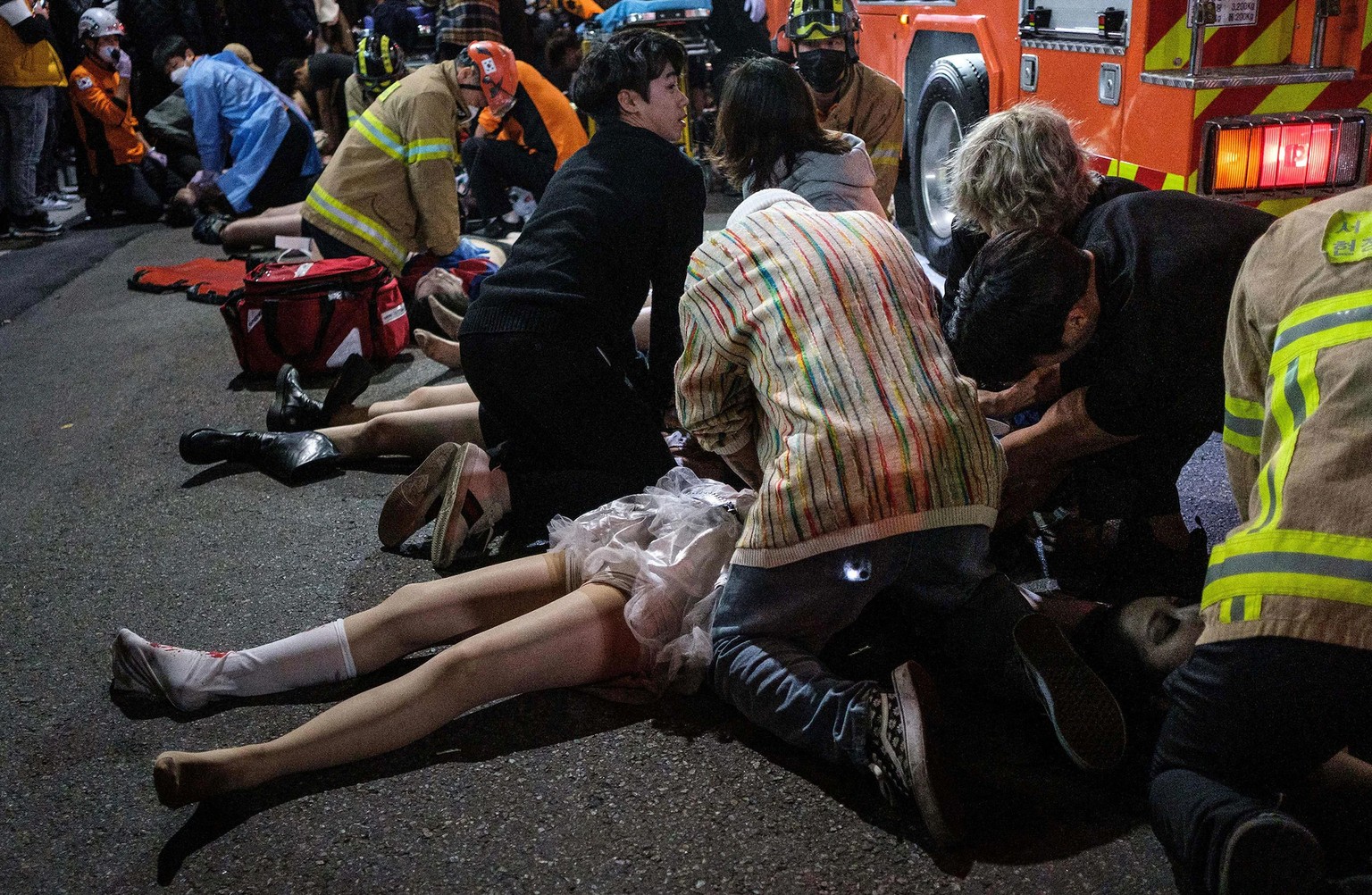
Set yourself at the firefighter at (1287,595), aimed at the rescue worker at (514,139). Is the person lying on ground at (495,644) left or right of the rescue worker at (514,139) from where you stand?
left

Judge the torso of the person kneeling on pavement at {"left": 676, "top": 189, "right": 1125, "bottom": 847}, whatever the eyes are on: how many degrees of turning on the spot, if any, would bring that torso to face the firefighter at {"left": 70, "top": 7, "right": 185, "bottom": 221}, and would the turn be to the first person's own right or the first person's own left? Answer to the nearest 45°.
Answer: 0° — they already face them

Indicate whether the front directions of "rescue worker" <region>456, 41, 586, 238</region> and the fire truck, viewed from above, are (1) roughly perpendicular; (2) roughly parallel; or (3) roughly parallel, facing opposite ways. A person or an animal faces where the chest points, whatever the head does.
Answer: roughly perpendicular

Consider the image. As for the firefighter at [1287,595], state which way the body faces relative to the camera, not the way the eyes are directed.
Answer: away from the camera

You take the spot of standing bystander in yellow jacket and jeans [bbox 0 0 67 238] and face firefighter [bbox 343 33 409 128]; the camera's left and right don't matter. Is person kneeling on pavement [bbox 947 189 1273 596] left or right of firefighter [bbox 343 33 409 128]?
right

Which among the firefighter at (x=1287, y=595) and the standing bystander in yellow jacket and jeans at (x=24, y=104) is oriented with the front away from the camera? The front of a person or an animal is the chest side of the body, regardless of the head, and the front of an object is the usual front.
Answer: the firefighter

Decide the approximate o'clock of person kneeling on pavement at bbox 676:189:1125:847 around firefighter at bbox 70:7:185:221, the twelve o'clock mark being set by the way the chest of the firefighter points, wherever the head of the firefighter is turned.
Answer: The person kneeling on pavement is roughly at 1 o'clock from the firefighter.

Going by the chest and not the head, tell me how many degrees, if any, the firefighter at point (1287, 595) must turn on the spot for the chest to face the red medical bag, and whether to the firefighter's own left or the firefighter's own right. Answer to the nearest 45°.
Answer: approximately 45° to the firefighter's own left
